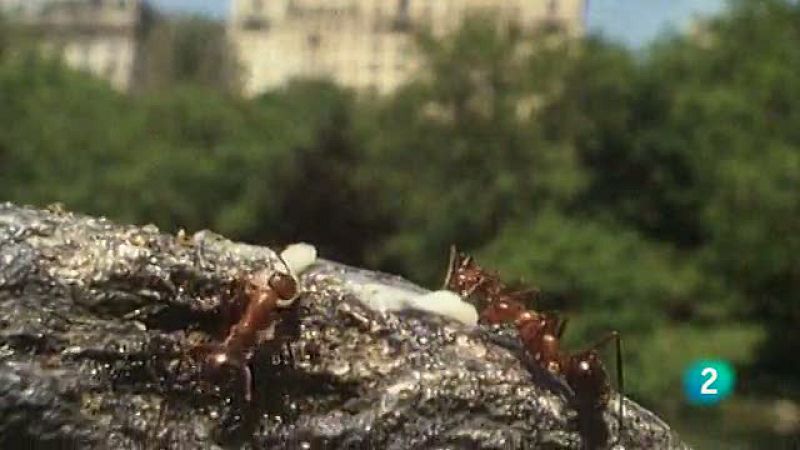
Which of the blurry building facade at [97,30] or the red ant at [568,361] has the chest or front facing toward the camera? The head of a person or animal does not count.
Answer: the blurry building facade

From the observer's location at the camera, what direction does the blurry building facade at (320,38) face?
facing the viewer

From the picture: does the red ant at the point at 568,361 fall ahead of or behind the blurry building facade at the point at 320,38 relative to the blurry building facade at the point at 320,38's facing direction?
ahead

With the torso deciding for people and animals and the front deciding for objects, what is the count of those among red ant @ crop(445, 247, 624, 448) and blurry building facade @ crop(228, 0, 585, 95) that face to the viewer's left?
1

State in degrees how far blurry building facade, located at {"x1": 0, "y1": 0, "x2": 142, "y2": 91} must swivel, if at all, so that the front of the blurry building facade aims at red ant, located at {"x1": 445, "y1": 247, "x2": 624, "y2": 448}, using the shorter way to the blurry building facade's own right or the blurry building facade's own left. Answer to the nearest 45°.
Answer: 0° — it already faces it

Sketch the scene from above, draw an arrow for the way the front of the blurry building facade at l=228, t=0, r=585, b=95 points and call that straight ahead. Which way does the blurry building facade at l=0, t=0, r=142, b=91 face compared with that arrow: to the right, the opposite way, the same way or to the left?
the same way

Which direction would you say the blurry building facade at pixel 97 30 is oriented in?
toward the camera

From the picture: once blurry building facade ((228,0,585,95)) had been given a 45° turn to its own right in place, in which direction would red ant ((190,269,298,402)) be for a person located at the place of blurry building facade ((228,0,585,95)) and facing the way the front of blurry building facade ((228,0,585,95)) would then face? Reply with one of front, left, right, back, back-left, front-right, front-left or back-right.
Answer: front-left

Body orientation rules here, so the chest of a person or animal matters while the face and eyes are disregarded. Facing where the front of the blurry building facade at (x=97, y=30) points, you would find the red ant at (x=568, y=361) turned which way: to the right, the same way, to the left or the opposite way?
to the right

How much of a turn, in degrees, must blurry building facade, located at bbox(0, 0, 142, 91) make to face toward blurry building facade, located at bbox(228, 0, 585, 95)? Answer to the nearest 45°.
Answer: approximately 45° to its left

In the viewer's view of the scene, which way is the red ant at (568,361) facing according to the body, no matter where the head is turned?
to the viewer's left

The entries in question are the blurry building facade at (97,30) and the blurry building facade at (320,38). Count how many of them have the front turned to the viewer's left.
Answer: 0

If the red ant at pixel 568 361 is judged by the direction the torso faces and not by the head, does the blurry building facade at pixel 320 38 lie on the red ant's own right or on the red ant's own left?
on the red ant's own right
